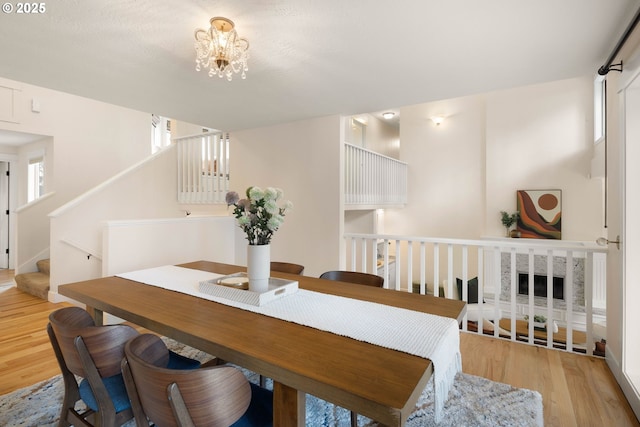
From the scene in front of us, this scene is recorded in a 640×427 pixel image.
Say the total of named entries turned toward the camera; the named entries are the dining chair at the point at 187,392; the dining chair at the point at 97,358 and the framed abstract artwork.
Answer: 1

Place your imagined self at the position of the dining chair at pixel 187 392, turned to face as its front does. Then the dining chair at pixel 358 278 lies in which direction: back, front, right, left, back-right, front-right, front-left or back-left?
front

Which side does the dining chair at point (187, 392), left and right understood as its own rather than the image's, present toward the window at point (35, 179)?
left

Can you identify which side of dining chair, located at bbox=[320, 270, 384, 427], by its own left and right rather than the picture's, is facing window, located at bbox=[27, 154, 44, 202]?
right

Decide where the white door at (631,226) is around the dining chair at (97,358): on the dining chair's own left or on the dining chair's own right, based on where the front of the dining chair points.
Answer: on the dining chair's own right

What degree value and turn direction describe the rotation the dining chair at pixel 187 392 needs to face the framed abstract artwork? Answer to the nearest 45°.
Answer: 0° — it already faces it

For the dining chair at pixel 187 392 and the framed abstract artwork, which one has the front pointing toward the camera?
the framed abstract artwork

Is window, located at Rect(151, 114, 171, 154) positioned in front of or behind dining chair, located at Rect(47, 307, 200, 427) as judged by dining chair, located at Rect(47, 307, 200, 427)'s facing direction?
in front

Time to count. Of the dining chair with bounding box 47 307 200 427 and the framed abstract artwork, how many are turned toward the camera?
1

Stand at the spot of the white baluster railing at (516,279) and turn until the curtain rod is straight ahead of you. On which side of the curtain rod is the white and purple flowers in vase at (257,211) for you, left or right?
right

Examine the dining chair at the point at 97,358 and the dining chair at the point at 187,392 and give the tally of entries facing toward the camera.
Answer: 0

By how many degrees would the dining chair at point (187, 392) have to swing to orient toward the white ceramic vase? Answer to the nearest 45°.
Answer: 0° — it already faces it

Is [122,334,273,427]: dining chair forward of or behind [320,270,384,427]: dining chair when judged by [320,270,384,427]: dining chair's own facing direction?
forward

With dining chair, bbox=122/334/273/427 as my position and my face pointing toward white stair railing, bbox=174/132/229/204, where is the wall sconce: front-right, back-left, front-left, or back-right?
front-right

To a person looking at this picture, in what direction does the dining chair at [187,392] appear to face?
facing away from the viewer and to the right of the viewer

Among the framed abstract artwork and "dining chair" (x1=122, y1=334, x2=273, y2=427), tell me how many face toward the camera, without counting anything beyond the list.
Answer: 1

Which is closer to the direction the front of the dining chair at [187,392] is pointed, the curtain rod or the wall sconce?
the wall sconce

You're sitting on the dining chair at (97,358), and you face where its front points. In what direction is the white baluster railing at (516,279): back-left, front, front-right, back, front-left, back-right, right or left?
front-right

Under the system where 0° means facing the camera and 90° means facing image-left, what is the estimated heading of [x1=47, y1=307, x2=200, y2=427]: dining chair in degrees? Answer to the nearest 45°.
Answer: approximately 225°

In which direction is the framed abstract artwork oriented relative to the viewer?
toward the camera

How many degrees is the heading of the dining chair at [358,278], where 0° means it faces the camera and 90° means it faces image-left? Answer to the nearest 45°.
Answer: approximately 45°
